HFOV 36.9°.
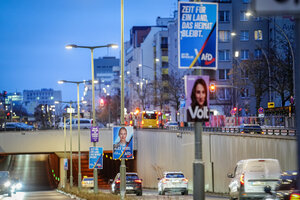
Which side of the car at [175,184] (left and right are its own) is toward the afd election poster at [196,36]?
back
